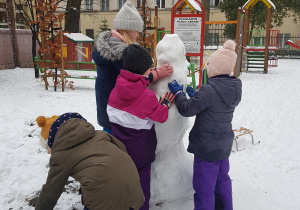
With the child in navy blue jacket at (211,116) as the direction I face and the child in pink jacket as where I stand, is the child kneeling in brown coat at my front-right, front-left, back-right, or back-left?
back-right

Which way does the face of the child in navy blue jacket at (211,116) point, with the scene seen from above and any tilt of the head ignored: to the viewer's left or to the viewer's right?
to the viewer's left

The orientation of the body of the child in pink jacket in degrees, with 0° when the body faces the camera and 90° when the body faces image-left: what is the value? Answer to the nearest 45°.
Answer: approximately 225°

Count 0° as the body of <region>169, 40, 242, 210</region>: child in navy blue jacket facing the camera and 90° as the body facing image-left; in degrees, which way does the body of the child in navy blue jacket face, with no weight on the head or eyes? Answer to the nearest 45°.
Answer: approximately 135°

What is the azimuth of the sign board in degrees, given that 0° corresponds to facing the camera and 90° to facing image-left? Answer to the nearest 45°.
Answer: approximately 0°

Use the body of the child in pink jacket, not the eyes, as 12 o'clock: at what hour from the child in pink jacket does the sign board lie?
The sign board is roughly at 11 o'clock from the child in pink jacket.

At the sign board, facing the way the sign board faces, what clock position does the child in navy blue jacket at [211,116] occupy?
The child in navy blue jacket is roughly at 12 o'clock from the sign board.

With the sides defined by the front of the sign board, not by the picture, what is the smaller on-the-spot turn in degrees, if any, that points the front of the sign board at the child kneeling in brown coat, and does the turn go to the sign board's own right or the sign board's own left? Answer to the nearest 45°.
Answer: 0° — it already faces them

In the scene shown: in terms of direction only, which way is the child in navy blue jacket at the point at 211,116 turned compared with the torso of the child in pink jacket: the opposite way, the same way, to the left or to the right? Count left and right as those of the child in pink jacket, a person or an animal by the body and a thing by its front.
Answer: to the left

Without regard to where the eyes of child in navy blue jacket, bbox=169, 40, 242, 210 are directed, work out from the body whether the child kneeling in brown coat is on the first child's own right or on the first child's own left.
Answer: on the first child's own left

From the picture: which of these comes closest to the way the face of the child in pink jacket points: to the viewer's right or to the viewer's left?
to the viewer's right
